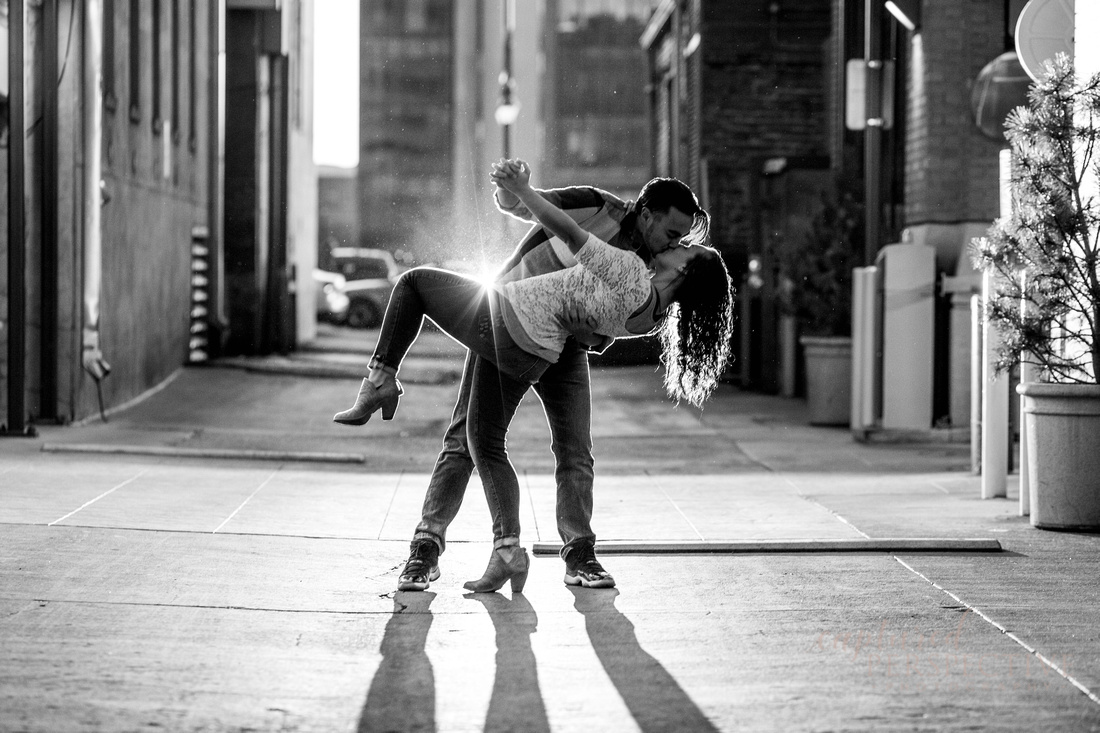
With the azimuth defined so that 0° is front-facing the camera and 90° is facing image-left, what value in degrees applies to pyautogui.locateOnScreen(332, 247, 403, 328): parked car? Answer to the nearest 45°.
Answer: approximately 90°

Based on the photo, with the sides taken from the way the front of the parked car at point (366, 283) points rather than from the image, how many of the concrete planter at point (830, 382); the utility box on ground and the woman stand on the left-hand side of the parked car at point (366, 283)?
3

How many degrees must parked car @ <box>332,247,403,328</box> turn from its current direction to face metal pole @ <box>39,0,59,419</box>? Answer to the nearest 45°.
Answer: approximately 90° to its left

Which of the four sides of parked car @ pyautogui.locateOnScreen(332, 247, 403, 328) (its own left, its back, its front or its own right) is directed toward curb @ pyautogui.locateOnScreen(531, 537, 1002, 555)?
left

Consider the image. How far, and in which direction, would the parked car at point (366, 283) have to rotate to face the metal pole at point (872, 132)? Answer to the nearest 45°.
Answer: approximately 90° to its left

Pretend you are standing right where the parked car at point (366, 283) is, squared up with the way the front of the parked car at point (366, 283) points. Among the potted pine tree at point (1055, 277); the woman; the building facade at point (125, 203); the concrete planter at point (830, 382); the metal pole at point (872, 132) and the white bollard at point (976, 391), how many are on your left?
6

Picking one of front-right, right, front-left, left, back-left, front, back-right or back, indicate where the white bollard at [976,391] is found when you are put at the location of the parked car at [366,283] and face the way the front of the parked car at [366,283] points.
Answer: left

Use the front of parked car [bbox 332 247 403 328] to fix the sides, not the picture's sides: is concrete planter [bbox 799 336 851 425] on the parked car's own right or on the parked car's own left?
on the parked car's own left
